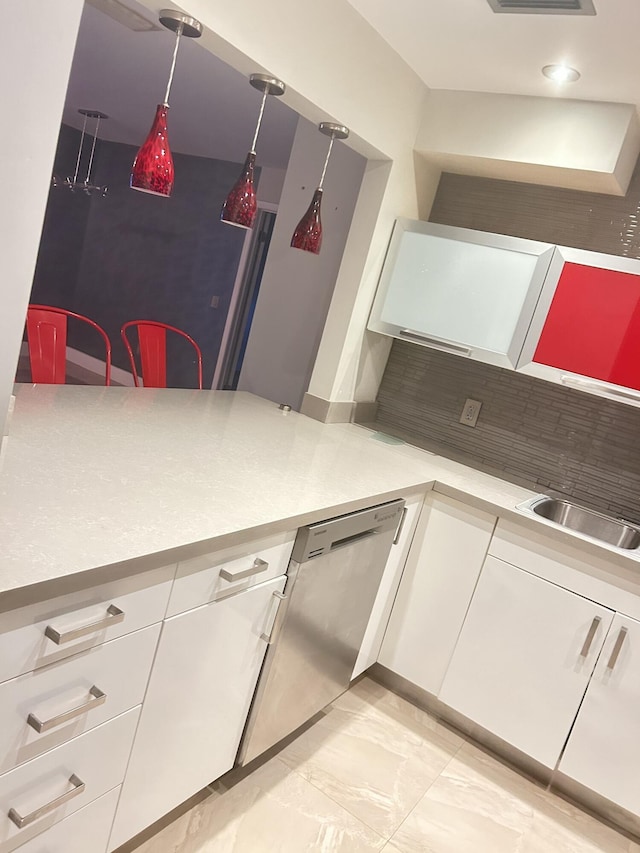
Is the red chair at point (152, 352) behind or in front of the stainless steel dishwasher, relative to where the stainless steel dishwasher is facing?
behind

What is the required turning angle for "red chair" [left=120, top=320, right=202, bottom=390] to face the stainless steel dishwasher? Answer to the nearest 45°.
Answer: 0° — it already faces it

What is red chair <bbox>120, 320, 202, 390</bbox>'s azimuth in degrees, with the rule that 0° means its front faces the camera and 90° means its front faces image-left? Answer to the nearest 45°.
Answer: approximately 315°

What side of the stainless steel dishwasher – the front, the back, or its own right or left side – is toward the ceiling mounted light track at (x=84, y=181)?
back

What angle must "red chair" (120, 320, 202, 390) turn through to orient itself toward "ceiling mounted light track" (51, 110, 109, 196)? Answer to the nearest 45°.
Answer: approximately 135° to its left
